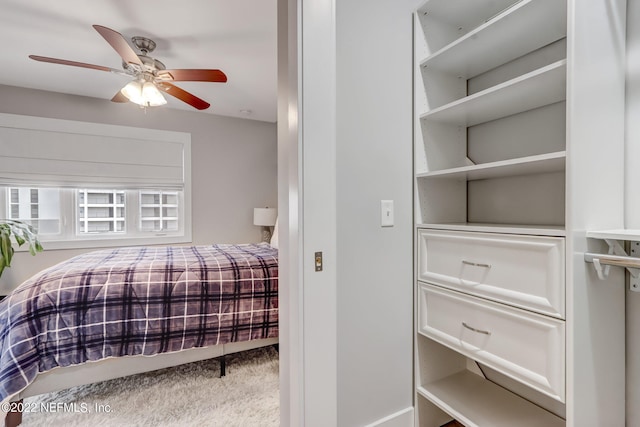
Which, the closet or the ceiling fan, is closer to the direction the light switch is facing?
the closet

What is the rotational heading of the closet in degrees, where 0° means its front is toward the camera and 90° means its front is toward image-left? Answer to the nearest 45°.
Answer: approximately 45°

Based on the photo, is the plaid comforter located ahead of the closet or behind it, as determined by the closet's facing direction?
ahead

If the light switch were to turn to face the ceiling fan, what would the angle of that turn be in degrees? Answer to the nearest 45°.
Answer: approximately 135° to its right

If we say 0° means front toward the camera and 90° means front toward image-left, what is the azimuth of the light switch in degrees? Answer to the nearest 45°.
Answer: approximately 315°

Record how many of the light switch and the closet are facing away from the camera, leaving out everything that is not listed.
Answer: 0

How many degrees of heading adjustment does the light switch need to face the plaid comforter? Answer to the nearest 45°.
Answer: approximately 135° to its right

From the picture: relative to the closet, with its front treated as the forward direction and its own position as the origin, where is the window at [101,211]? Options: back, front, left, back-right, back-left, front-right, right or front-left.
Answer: front-right
